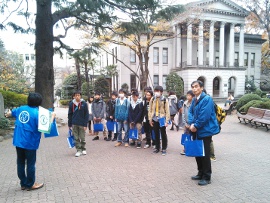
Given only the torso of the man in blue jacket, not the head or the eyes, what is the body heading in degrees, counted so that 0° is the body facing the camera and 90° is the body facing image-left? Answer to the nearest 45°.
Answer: approximately 45°

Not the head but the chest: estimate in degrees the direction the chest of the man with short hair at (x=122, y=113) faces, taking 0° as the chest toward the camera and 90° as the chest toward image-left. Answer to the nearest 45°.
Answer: approximately 0°

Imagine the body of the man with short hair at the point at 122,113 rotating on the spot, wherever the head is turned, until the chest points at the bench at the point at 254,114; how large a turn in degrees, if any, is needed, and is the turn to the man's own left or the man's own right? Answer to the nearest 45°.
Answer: approximately 135° to the man's own left

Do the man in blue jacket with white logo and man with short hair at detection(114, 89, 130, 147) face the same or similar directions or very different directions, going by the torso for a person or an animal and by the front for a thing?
very different directions

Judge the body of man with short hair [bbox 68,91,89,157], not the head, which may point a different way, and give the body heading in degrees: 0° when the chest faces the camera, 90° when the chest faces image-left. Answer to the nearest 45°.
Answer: approximately 0°

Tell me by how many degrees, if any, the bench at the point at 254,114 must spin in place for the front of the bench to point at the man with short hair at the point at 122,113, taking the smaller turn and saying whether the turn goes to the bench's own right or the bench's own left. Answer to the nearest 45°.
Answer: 0° — it already faces them

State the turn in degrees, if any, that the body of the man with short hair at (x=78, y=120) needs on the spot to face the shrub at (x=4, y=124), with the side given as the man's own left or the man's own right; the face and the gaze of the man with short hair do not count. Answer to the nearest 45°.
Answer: approximately 135° to the man's own right

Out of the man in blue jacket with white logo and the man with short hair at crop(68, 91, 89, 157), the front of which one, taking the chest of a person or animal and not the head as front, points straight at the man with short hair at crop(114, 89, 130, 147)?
the man in blue jacket with white logo

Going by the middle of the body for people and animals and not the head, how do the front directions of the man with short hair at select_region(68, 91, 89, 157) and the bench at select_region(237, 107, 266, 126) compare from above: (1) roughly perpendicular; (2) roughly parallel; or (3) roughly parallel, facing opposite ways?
roughly perpendicular

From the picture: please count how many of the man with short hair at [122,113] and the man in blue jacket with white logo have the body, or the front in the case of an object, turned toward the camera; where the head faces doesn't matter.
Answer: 1

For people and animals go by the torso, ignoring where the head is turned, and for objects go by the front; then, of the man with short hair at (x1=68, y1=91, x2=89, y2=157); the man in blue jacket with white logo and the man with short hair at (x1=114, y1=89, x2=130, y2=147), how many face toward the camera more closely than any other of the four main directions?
2

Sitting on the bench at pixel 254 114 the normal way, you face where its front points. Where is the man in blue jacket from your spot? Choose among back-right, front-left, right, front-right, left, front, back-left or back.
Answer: front-left

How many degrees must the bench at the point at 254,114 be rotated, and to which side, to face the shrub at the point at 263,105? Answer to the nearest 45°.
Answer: approximately 135° to its right
